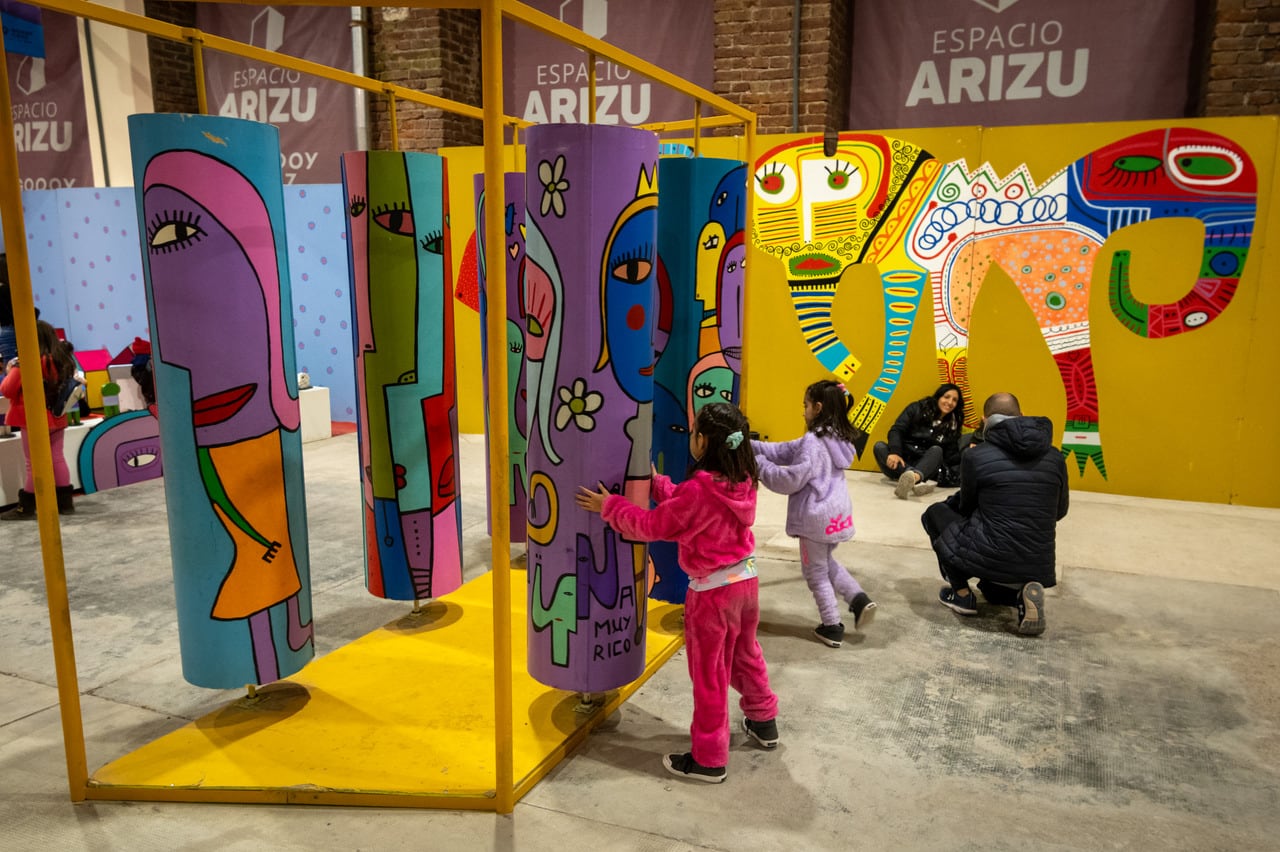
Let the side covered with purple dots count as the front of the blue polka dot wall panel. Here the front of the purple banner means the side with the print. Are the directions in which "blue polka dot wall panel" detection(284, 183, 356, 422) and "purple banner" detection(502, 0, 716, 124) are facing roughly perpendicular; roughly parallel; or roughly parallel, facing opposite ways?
roughly parallel

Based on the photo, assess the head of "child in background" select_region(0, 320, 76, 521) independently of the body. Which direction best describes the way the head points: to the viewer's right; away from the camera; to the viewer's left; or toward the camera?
away from the camera

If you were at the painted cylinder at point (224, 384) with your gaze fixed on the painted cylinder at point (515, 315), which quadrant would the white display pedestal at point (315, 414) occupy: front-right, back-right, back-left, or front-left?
front-left

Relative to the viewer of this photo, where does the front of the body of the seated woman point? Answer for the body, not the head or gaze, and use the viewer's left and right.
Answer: facing the viewer

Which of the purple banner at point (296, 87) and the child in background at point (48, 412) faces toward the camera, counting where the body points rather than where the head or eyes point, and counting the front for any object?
the purple banner

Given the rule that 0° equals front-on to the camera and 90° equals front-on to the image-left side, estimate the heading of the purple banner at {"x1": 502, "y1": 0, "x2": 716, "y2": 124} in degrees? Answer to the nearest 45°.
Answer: approximately 0°

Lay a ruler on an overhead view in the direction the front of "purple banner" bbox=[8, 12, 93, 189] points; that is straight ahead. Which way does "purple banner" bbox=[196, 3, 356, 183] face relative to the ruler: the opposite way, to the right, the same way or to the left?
the same way

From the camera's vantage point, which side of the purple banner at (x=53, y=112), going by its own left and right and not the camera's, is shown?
front

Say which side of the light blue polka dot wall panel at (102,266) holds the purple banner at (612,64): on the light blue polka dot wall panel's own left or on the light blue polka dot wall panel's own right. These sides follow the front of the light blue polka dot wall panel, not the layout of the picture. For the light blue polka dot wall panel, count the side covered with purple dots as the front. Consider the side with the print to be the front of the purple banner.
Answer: on the light blue polka dot wall panel's own left

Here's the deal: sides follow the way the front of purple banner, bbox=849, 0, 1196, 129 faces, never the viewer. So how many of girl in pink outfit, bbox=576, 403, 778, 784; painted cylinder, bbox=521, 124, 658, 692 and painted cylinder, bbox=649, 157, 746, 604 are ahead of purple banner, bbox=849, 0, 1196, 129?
3

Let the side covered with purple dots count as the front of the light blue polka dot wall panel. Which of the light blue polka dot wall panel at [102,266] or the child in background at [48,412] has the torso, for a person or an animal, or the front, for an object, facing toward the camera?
the light blue polka dot wall panel

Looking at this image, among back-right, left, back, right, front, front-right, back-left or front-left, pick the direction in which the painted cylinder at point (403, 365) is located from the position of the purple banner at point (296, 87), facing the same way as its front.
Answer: front

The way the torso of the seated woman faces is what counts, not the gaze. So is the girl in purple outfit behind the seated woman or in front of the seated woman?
in front

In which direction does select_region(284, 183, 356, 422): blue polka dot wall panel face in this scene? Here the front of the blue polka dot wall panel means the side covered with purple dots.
toward the camera

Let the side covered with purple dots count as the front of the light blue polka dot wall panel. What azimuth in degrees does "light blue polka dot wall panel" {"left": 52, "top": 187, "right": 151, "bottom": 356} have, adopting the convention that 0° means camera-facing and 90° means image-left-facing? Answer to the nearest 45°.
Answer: approximately 0°

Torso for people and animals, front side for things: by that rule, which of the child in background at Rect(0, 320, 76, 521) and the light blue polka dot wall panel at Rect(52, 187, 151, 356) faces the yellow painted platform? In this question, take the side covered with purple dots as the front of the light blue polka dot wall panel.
the light blue polka dot wall panel

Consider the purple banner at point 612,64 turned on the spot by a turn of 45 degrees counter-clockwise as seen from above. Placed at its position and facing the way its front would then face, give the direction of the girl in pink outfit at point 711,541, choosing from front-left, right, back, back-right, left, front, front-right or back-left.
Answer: front-right

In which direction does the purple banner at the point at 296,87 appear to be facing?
toward the camera

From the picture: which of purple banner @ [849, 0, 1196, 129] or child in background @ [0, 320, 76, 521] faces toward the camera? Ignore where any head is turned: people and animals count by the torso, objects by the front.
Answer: the purple banner

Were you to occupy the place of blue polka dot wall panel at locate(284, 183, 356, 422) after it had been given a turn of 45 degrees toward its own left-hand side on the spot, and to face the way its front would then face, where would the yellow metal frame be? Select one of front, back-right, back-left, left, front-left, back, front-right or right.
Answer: front-right

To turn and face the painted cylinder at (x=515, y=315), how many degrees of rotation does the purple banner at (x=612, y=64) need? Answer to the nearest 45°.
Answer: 0° — it already faces it
